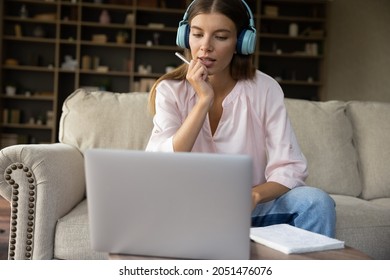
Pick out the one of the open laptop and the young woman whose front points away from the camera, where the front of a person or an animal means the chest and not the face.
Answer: the open laptop

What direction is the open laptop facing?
away from the camera

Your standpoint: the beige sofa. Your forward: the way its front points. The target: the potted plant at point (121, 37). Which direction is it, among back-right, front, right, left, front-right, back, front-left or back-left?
back

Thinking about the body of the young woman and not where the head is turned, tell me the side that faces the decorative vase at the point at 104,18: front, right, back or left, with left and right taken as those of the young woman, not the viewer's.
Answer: back

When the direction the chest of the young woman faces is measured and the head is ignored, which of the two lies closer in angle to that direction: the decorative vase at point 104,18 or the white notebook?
the white notebook

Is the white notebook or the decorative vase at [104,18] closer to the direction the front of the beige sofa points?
the white notebook

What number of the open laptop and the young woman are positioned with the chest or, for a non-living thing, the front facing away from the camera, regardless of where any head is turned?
1

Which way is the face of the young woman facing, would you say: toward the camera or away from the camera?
toward the camera

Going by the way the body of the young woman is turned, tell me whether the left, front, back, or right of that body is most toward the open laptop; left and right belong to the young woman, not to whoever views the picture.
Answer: front

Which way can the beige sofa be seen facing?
toward the camera

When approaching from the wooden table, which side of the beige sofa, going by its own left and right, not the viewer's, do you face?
front

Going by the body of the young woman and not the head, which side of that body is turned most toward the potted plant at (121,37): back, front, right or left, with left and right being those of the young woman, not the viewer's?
back

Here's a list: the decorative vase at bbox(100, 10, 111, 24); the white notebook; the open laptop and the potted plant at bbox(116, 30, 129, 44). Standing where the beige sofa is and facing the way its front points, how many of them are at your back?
2

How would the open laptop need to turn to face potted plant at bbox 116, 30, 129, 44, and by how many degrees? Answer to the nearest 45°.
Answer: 0° — it already faces it

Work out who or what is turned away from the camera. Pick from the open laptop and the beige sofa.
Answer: the open laptop

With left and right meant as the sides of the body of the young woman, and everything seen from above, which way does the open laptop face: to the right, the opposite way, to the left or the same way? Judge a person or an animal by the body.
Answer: the opposite way

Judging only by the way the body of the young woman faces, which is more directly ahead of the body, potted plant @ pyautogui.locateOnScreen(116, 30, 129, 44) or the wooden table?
the wooden table
